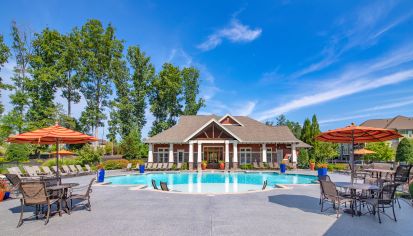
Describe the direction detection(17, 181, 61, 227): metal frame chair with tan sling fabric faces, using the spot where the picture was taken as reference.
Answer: facing away from the viewer and to the right of the viewer

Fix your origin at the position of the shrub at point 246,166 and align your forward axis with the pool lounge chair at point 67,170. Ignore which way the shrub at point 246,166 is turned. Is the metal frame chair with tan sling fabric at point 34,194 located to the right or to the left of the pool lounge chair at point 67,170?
left

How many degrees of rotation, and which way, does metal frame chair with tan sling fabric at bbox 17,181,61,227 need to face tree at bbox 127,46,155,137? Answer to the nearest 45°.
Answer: approximately 45° to its left

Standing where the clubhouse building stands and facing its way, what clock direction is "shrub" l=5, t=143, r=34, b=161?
The shrub is roughly at 3 o'clock from the clubhouse building.

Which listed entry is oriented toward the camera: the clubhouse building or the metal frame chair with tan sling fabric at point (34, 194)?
the clubhouse building

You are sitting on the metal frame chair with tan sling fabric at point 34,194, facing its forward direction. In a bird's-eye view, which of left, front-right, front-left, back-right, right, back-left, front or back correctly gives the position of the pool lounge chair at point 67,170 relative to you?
front-left

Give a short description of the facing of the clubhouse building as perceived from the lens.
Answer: facing the viewer

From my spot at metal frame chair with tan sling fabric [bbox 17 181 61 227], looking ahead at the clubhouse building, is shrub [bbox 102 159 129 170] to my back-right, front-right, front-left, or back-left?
front-left

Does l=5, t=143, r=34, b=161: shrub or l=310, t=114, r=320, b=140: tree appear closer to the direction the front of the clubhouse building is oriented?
the shrub

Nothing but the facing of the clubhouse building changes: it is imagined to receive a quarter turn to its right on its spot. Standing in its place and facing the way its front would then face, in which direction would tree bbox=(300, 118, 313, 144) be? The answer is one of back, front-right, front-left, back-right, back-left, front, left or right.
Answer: back-right

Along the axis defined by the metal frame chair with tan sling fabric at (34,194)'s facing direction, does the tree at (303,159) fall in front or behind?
in front

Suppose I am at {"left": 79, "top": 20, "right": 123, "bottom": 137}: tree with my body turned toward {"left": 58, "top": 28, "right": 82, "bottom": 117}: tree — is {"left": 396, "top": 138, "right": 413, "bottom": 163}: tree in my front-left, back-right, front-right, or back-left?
back-left

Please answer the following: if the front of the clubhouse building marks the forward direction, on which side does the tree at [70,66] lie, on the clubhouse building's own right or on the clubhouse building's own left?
on the clubhouse building's own right

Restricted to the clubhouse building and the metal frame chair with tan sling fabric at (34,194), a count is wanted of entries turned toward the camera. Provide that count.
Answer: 1

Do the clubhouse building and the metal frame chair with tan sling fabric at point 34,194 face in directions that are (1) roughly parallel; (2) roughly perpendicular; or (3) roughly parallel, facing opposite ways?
roughly parallel, facing opposite ways

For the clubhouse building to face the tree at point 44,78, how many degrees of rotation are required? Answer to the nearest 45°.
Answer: approximately 90° to its right

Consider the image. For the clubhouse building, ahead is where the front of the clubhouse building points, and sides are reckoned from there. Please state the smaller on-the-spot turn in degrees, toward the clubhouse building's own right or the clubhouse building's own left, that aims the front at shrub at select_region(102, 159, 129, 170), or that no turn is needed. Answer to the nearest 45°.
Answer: approximately 90° to the clubhouse building's own right
